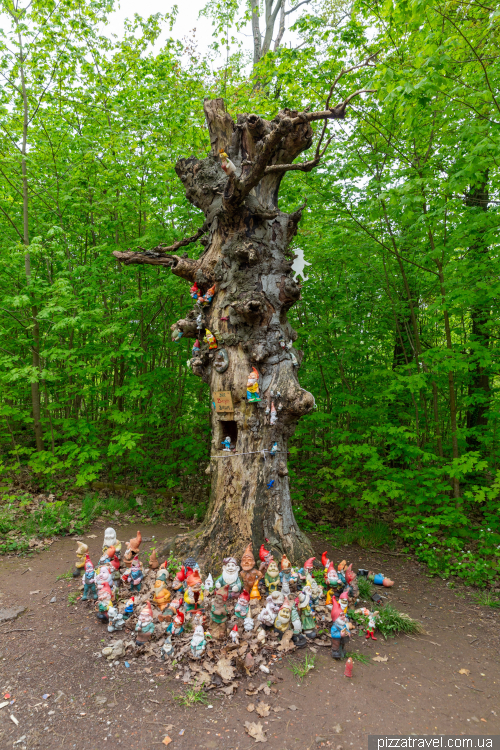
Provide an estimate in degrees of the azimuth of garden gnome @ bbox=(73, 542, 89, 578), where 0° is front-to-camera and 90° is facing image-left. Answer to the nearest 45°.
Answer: approximately 45°

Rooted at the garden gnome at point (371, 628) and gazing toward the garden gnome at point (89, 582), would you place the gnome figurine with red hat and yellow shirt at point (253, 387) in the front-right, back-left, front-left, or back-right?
front-right

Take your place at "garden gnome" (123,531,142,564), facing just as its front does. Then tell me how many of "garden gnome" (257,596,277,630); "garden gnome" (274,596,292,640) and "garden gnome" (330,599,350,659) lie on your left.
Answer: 3

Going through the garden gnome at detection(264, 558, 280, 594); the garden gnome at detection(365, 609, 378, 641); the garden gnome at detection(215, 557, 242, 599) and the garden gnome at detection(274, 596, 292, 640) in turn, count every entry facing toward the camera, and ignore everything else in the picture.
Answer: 4

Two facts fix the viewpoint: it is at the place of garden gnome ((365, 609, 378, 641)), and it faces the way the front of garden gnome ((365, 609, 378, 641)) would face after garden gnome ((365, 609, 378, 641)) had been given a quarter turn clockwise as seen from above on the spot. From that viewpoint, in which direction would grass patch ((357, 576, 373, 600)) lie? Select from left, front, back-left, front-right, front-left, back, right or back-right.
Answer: right

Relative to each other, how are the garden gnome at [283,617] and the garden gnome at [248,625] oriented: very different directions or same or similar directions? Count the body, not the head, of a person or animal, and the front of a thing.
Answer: same or similar directions

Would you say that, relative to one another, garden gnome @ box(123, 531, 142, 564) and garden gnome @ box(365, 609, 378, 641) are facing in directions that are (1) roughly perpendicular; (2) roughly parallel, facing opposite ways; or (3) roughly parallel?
roughly parallel

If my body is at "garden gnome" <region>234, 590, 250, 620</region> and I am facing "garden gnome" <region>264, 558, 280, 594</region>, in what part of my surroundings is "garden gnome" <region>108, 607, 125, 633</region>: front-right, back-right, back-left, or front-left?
back-left

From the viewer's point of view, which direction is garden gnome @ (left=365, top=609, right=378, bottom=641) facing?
toward the camera

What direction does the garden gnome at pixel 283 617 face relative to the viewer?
toward the camera

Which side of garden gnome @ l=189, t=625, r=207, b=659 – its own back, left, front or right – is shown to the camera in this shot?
front

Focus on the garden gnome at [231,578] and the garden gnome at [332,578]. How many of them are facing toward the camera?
2

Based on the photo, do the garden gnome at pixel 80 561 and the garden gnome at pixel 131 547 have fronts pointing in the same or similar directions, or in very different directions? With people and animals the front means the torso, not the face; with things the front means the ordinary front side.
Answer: same or similar directions

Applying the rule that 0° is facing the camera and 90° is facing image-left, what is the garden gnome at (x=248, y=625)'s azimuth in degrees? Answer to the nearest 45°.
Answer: approximately 0°
